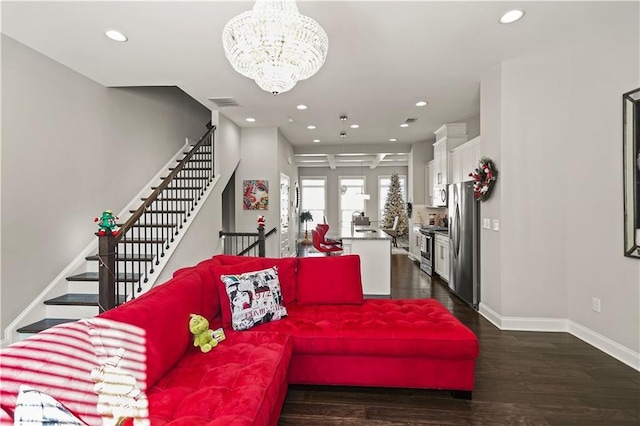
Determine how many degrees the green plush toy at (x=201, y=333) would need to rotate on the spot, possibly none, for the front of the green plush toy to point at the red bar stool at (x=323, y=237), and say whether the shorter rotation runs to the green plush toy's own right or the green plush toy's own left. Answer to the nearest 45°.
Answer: approximately 90° to the green plush toy's own left

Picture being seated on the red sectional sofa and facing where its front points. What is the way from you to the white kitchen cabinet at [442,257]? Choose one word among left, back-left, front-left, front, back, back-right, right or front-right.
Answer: left

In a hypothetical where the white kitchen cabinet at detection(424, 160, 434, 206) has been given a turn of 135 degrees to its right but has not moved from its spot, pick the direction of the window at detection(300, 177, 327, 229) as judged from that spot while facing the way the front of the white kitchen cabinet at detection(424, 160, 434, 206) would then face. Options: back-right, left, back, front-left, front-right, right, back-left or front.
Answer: left

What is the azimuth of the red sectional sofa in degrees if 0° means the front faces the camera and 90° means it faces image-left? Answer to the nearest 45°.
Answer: approximately 315°

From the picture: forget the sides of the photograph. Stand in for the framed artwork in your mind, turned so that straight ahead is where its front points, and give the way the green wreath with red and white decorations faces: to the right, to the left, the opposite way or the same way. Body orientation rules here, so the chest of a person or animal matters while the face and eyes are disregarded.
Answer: to the right

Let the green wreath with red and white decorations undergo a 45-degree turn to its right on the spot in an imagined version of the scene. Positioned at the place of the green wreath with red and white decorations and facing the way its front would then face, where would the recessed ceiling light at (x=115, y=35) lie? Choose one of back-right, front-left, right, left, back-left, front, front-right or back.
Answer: front-left

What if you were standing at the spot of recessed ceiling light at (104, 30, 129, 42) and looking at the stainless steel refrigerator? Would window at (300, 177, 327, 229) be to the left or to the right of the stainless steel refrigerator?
left

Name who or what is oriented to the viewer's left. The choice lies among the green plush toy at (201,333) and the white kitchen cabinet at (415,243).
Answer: the white kitchen cabinet

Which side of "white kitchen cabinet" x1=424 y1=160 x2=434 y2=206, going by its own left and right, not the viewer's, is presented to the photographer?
left

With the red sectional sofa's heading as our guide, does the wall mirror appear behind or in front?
in front

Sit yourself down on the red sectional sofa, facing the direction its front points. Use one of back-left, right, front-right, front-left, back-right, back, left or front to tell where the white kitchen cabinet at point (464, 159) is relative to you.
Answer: left

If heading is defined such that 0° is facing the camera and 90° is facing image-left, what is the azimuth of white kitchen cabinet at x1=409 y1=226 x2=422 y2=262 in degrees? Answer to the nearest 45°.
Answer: approximately 90°

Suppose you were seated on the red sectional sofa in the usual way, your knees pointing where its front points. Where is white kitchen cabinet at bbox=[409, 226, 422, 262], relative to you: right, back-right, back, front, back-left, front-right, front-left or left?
left

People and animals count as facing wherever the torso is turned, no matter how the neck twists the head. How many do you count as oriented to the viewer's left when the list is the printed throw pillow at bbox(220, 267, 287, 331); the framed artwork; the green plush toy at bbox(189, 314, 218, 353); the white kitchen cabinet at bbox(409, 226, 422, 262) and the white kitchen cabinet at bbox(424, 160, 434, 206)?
2

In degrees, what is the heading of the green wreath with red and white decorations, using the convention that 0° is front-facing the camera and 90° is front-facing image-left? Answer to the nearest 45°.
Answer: approximately 45°

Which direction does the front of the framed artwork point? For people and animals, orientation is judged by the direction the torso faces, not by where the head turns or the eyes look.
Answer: toward the camera

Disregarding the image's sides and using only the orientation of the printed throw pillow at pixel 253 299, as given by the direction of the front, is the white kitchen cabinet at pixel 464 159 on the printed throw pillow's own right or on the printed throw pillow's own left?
on the printed throw pillow's own left

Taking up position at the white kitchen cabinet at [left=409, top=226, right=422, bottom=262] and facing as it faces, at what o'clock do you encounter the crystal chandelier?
The crystal chandelier is roughly at 9 o'clock from the white kitchen cabinet.

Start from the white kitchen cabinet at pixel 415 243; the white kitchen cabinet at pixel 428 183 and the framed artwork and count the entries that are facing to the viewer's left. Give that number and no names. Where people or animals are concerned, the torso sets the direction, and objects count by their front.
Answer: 2

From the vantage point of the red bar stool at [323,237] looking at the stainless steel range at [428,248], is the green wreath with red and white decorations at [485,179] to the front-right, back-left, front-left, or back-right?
front-right

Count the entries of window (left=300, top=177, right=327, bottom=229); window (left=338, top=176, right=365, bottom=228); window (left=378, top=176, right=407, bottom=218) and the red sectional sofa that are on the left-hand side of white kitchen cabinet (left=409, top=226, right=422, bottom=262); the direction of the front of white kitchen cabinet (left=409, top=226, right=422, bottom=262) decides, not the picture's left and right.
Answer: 1

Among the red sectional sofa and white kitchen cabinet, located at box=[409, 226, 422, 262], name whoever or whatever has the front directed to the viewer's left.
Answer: the white kitchen cabinet
